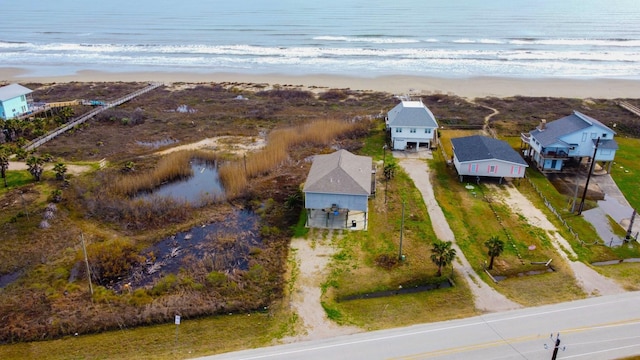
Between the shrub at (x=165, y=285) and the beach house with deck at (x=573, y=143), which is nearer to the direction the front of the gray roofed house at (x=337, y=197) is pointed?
the shrub

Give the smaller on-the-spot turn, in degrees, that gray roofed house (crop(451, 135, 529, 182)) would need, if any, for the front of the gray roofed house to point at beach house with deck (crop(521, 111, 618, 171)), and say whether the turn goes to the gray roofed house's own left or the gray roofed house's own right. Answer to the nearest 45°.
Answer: approximately 135° to the gray roofed house's own left

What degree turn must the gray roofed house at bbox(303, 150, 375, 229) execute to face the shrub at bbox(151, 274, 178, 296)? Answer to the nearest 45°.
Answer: approximately 45° to its right

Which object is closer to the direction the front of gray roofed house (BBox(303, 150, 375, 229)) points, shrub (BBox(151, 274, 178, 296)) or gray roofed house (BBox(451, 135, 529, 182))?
the shrub

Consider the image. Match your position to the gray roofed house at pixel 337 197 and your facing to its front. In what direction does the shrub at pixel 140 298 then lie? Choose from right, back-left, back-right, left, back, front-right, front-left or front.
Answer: front-right

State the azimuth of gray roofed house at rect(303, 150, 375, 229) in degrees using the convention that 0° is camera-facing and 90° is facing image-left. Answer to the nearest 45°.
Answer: approximately 0°

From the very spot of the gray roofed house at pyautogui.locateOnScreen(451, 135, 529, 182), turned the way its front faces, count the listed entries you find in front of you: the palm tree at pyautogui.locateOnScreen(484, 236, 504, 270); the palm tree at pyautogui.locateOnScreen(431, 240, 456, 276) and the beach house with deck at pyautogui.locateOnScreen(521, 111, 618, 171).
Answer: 2

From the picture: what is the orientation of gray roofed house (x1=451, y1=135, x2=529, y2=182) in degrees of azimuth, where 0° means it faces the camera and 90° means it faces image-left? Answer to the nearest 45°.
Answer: approximately 0°

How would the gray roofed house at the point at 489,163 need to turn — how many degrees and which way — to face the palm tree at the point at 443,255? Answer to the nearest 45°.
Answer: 0° — it already faces it

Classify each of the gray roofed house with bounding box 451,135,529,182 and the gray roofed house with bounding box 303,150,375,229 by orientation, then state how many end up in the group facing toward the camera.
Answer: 2

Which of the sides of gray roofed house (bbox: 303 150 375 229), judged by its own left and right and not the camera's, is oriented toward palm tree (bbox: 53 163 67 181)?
right
